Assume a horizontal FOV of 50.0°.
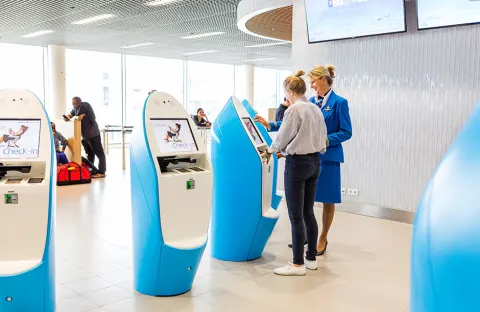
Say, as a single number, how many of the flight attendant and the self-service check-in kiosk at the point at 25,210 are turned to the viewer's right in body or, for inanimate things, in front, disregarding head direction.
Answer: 0

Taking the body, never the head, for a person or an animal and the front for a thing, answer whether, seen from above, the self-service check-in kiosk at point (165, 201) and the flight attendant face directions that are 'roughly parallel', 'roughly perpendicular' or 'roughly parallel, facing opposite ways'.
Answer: roughly perpendicular

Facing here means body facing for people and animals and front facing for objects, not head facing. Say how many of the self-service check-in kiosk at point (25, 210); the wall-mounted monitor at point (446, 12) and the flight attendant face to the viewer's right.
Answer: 0

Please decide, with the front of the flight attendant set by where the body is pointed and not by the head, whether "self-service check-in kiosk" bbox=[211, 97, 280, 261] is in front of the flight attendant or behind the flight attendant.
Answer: in front

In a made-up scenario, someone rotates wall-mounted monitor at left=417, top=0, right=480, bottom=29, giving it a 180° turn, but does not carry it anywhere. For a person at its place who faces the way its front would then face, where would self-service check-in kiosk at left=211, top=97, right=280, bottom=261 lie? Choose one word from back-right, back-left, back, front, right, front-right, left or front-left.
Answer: back

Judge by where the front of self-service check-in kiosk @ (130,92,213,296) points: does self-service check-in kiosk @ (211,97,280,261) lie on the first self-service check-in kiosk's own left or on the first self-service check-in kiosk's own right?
on the first self-service check-in kiosk's own left

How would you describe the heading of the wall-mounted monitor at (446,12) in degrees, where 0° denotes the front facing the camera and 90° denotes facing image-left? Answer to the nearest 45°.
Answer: approximately 45°

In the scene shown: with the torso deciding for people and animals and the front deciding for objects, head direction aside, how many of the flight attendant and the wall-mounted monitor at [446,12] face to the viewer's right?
0

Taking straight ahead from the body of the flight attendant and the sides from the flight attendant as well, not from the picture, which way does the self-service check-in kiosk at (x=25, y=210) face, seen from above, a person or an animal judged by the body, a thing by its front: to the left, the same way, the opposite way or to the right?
to the left

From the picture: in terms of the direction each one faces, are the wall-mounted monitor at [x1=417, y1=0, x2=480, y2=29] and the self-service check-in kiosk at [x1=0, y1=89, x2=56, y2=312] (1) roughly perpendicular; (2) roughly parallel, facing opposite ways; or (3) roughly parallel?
roughly perpendicular

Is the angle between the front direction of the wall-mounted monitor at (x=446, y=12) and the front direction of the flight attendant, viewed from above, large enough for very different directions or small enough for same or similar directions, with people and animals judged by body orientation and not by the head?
same or similar directions

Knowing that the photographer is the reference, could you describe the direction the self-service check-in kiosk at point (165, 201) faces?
facing the viewer and to the right of the viewer

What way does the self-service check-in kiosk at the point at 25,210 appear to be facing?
toward the camera

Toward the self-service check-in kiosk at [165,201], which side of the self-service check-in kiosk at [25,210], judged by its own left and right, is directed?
left

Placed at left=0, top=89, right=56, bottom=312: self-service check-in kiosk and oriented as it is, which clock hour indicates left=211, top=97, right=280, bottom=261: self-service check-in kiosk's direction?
left=211, top=97, right=280, bottom=261: self-service check-in kiosk is roughly at 8 o'clock from left=0, top=89, right=56, bottom=312: self-service check-in kiosk.

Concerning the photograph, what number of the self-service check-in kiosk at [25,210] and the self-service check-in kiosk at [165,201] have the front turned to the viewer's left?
0

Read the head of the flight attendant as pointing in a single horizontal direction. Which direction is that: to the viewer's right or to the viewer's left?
to the viewer's left

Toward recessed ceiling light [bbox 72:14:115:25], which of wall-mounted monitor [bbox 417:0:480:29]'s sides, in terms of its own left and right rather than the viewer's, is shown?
right

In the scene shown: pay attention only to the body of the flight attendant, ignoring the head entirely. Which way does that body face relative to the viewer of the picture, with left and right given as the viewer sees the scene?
facing the viewer and to the left of the viewer
